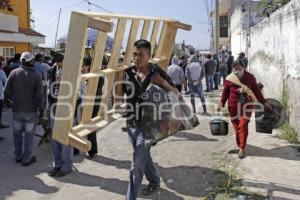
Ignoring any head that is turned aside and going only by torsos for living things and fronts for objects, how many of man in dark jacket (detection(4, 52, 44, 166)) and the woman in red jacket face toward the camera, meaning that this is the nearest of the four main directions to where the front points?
1

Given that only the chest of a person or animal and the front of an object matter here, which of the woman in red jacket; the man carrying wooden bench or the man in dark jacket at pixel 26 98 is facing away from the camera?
the man in dark jacket

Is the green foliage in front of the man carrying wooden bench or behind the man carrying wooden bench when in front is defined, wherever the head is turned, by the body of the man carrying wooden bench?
behind

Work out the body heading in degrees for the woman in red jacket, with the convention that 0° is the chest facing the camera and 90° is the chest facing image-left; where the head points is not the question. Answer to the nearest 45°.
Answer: approximately 0°

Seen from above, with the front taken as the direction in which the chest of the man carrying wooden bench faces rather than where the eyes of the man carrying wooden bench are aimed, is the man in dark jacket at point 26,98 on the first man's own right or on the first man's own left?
on the first man's own right

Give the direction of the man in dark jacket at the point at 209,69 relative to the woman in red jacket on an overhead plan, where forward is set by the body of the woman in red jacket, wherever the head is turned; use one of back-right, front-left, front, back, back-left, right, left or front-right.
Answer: back

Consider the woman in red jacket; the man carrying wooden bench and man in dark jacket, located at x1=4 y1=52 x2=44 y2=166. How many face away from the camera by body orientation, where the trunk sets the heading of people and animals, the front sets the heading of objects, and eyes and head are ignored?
1

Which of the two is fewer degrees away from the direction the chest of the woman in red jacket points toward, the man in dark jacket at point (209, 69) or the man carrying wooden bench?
the man carrying wooden bench
